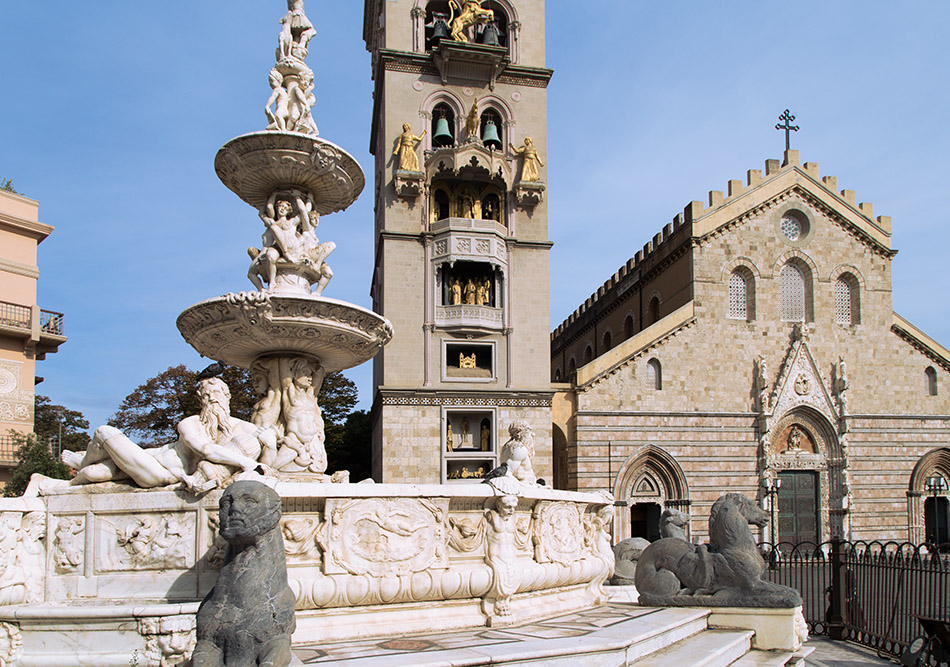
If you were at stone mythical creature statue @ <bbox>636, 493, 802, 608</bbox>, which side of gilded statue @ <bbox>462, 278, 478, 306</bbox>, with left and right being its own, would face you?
front

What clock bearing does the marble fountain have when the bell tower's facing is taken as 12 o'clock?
The marble fountain is roughly at 12 o'clock from the bell tower.

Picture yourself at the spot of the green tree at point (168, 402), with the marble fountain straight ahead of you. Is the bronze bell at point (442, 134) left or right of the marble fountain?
left

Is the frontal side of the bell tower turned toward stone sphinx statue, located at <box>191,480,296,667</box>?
yes

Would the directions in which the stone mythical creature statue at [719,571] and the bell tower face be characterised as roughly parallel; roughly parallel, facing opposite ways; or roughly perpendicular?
roughly perpendicular

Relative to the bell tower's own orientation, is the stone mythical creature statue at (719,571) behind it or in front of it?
in front

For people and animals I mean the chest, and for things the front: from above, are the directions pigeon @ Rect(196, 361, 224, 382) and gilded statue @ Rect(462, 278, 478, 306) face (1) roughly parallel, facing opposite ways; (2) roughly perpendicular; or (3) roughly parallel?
roughly perpendicular

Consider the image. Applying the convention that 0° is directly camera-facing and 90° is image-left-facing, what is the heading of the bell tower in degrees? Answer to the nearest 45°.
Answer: approximately 0°

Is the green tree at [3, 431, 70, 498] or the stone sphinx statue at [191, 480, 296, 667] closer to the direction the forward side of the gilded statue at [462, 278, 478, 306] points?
the stone sphinx statue

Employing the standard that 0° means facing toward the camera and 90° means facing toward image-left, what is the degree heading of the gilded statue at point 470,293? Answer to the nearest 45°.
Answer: approximately 0°

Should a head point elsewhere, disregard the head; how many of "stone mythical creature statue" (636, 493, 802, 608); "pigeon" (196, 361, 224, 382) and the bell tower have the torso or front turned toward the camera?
1
